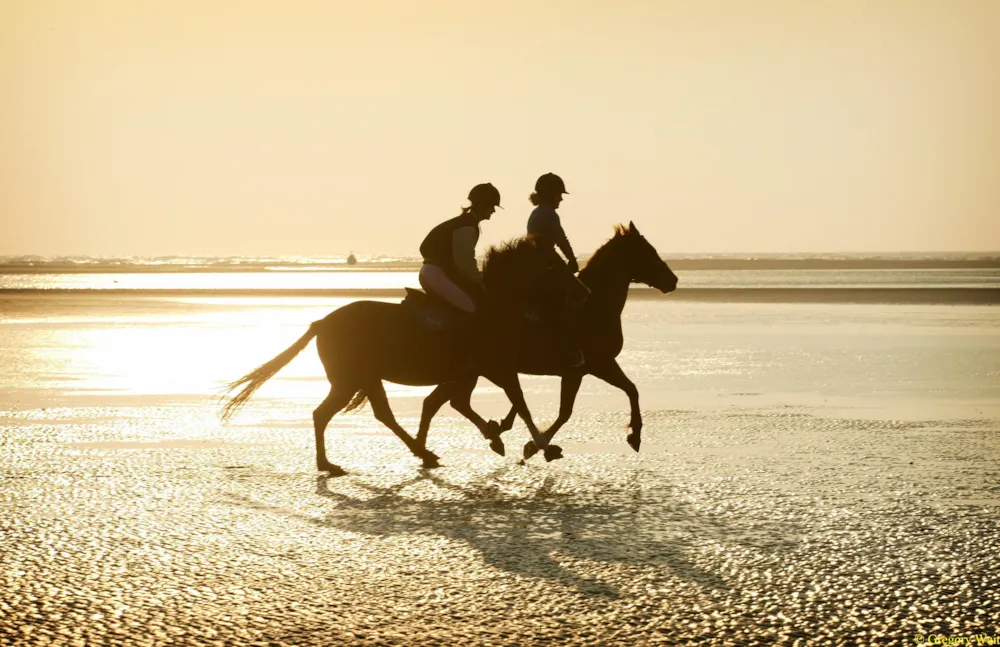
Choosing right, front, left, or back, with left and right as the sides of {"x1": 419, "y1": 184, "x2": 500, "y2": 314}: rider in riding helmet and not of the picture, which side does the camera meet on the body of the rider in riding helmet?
right

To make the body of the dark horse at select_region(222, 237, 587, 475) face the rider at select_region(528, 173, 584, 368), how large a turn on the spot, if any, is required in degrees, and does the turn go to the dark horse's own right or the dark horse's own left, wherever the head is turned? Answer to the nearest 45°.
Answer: approximately 45° to the dark horse's own left

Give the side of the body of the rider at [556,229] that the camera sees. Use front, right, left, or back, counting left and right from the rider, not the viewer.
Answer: right

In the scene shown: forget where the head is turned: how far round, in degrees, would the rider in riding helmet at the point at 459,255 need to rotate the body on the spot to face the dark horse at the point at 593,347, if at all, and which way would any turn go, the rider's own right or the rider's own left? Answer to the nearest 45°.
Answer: approximately 45° to the rider's own left

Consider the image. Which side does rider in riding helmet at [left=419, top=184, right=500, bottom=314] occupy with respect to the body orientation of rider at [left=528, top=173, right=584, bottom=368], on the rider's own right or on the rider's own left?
on the rider's own right

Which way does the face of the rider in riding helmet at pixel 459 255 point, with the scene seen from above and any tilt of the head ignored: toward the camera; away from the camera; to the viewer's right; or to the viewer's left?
to the viewer's right

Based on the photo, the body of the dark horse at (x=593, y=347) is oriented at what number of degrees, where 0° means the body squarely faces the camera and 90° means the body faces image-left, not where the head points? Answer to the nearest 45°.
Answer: approximately 270°

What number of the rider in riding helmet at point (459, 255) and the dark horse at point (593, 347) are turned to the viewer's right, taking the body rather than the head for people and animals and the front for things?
2

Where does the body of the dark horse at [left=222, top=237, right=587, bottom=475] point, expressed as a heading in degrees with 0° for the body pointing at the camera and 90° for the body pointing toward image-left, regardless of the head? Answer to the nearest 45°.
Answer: approximately 270°

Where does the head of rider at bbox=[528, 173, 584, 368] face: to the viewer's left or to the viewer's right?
to the viewer's right

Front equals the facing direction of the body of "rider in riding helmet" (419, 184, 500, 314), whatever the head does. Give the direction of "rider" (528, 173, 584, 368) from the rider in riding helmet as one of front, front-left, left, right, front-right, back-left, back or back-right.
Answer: front-left

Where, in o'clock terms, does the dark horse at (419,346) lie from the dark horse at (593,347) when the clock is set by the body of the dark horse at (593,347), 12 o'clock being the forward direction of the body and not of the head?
the dark horse at (419,346) is roughly at 5 o'clock from the dark horse at (593,347).
